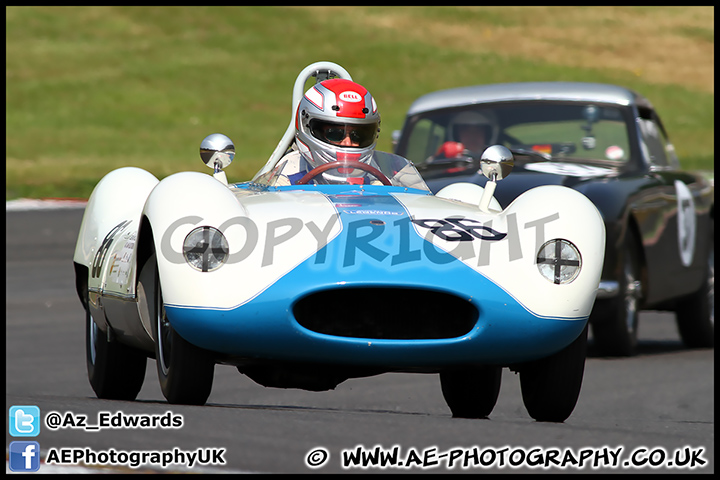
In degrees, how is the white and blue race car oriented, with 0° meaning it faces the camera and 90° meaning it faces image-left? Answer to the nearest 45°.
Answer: approximately 0°

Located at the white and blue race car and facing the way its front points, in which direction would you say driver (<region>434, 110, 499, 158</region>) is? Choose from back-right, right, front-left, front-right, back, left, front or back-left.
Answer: back

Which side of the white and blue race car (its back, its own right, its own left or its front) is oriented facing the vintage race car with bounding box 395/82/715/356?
back
